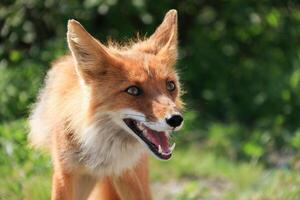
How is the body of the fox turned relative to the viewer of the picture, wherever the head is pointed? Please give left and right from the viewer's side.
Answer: facing the viewer and to the right of the viewer
